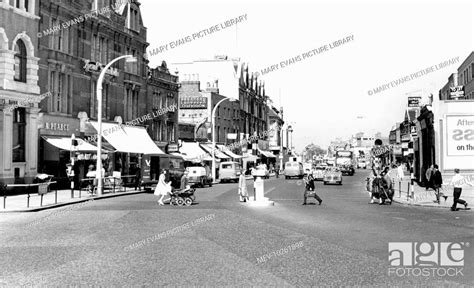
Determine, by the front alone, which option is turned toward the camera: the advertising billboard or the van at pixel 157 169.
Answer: the advertising billboard

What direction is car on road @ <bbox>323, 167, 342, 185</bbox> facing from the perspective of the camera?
toward the camera

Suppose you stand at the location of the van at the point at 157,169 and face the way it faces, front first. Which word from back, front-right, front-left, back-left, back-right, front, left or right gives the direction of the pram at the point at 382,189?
right

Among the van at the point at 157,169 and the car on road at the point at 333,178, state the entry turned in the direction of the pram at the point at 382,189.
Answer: the car on road

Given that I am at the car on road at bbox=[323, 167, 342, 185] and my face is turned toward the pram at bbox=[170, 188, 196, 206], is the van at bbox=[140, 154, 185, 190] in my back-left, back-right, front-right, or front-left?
front-right

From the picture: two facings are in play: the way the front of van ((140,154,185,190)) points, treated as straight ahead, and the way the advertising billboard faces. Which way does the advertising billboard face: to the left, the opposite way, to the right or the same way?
the opposite way

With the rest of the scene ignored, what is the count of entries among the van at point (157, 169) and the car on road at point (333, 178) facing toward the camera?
1

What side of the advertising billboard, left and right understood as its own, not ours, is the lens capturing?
front

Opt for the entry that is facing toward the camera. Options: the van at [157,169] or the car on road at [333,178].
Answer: the car on road

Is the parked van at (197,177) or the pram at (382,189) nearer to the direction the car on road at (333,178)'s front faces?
the pram

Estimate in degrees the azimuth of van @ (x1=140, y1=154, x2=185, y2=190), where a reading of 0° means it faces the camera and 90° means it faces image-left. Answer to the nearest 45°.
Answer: approximately 225°

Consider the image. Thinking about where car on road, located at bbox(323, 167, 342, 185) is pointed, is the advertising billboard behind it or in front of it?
in front

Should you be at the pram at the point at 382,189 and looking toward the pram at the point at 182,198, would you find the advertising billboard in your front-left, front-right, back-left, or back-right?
back-right
